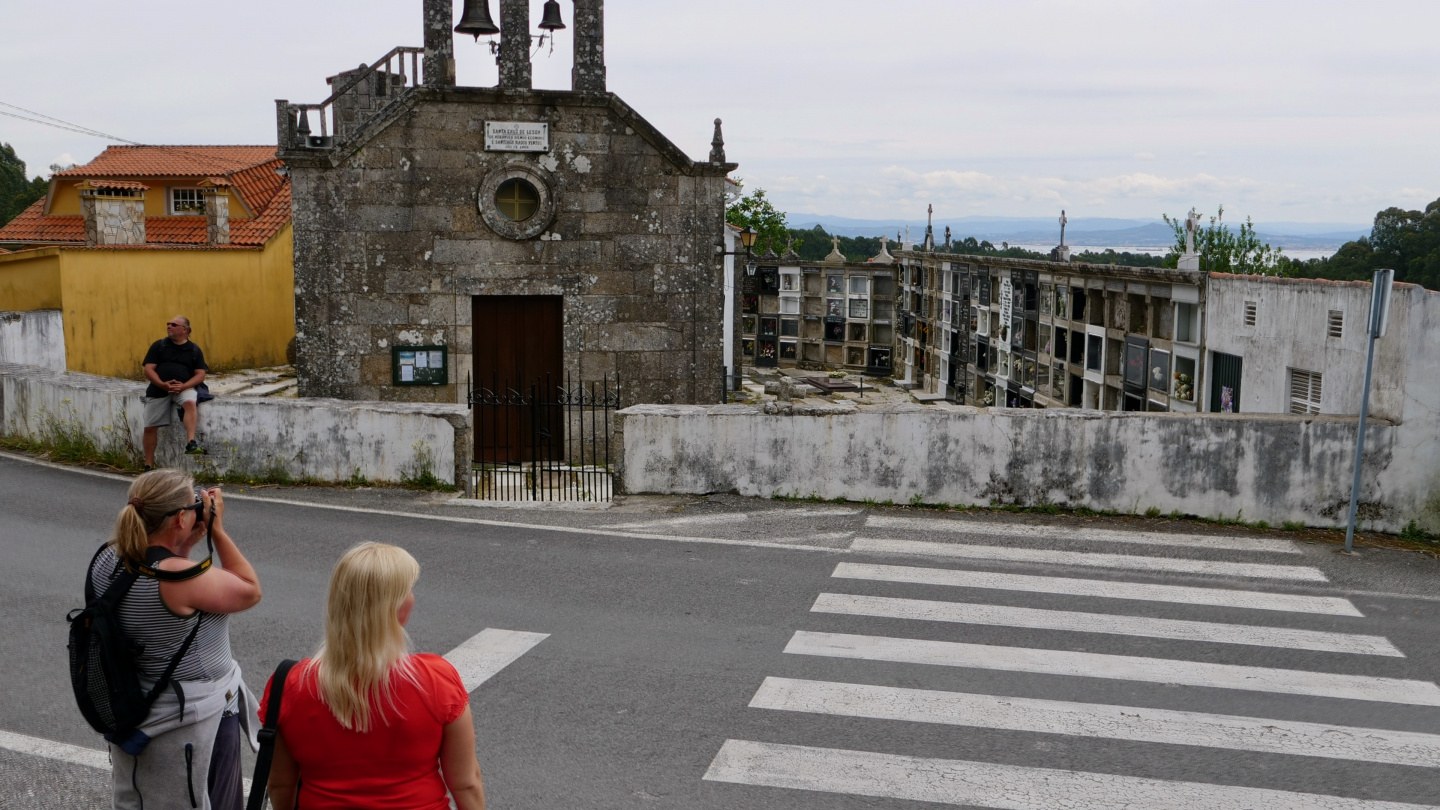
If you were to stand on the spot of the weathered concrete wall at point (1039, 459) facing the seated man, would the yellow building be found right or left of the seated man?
right

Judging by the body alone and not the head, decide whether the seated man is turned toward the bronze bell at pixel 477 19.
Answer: no

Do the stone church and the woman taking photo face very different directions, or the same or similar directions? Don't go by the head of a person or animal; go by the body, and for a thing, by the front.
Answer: very different directions

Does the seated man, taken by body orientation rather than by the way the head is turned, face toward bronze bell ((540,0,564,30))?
no

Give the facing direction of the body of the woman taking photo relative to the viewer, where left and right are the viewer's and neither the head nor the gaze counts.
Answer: facing away from the viewer and to the right of the viewer

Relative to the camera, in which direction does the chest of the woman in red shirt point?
away from the camera

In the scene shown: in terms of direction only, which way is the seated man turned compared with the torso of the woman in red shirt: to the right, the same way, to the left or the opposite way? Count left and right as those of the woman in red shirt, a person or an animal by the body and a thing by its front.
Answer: the opposite way

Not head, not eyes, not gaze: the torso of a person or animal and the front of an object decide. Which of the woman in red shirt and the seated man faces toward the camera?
the seated man

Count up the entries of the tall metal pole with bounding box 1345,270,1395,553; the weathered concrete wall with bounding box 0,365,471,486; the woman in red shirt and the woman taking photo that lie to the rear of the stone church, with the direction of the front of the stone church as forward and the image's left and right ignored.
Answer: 0

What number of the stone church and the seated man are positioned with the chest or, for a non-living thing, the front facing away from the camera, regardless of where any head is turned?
0

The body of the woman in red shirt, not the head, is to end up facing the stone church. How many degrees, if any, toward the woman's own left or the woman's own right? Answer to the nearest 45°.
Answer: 0° — they already face it

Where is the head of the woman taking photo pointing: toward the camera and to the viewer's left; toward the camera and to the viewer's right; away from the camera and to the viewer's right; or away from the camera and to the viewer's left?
away from the camera and to the viewer's right

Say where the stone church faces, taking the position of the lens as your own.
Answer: facing the viewer

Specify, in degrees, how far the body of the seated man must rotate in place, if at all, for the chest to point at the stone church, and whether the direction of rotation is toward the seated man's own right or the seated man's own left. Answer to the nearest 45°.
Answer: approximately 135° to the seated man's own left

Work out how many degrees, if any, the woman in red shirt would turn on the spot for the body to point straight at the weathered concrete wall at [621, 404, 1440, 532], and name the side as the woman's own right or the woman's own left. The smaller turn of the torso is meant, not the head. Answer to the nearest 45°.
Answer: approximately 45° to the woman's own right

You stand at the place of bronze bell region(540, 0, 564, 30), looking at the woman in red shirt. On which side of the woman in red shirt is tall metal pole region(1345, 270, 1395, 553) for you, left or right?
left

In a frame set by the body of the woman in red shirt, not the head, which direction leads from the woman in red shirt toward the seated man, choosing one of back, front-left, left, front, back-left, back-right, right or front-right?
front

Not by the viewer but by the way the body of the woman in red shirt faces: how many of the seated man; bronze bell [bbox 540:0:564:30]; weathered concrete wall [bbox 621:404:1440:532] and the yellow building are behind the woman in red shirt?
0

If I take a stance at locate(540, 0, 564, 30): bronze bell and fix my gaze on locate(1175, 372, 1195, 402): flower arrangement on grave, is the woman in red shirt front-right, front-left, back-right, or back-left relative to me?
back-right

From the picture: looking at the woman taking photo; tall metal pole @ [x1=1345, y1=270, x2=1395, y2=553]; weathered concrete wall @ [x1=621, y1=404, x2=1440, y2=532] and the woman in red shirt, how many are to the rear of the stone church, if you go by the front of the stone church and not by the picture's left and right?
0

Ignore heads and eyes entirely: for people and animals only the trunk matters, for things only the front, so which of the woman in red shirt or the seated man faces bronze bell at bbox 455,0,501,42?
the woman in red shirt

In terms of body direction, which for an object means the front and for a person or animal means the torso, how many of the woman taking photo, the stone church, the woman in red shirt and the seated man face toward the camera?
2

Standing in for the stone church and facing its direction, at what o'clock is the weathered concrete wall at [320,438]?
The weathered concrete wall is roughly at 1 o'clock from the stone church.
